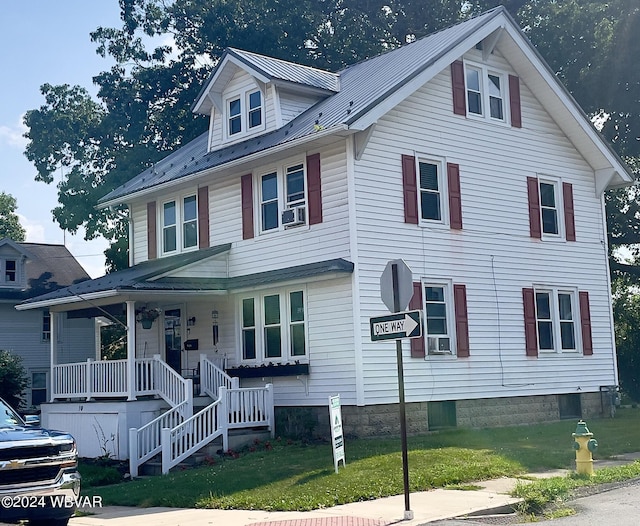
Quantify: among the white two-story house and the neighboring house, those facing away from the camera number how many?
0

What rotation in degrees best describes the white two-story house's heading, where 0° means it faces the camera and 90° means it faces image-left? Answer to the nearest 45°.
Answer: approximately 45°

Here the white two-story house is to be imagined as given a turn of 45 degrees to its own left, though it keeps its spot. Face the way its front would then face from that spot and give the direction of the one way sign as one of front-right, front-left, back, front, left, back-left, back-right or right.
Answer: front

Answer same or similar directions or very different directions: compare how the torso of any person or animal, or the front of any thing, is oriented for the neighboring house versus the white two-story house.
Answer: same or similar directions

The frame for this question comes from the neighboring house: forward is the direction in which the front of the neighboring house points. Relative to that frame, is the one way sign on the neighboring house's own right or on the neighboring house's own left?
on the neighboring house's own left

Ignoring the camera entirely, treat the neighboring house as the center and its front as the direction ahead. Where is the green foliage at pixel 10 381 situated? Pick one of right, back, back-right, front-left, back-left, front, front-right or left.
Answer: front-left

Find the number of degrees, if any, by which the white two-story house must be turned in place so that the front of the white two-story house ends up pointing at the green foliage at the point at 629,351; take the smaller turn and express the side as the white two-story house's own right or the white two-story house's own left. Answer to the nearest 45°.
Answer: approximately 180°

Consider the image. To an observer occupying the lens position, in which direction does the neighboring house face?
facing the viewer and to the left of the viewer

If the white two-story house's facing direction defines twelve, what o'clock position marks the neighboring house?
The neighboring house is roughly at 3 o'clock from the white two-story house.

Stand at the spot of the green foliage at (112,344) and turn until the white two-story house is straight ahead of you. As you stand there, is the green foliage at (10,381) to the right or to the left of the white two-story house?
right

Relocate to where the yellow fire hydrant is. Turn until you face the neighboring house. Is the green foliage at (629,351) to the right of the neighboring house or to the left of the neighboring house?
right
